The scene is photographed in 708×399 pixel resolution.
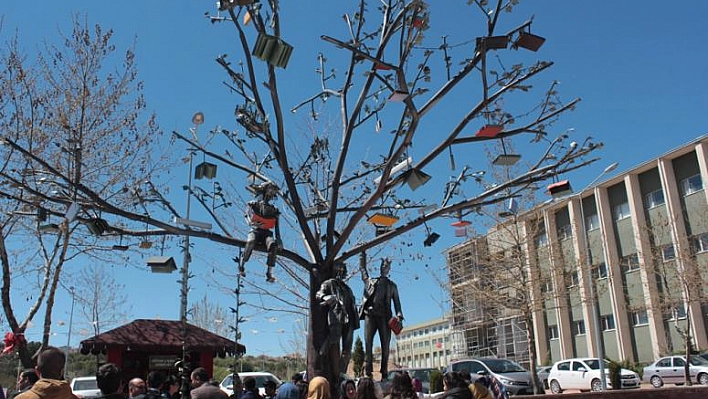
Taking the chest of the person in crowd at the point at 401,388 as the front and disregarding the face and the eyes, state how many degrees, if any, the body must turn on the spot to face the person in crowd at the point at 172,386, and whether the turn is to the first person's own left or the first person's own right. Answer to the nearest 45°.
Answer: approximately 45° to the first person's own left

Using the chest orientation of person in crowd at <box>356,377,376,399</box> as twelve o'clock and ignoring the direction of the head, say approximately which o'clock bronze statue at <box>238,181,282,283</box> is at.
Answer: The bronze statue is roughly at 11 o'clock from the person in crowd.

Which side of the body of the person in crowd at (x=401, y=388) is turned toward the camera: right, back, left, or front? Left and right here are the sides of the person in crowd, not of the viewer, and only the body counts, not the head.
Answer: back

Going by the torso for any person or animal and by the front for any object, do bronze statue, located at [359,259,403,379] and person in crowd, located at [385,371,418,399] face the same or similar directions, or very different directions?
very different directions

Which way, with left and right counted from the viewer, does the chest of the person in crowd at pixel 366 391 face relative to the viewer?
facing away from the viewer

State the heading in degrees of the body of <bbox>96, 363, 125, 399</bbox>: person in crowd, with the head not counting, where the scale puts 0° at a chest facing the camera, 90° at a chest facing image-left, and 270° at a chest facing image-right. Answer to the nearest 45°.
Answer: approximately 180°

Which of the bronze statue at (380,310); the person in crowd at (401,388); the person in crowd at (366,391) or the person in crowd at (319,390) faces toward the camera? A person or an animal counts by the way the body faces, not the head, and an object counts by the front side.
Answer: the bronze statue

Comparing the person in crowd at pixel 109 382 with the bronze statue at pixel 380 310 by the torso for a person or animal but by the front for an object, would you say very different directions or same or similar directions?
very different directions

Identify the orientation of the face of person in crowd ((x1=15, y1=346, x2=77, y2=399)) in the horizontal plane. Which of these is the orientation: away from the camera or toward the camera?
away from the camera

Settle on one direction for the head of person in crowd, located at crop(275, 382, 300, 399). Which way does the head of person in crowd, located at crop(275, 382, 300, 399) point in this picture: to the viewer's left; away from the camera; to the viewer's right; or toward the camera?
away from the camera

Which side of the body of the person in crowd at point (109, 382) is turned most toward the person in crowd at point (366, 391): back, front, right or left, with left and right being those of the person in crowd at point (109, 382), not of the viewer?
right

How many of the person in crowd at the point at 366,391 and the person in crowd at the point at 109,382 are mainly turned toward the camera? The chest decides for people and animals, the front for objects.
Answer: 0

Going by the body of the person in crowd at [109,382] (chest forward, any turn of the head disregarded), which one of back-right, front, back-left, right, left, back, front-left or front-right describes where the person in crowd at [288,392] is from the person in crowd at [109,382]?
front-right
